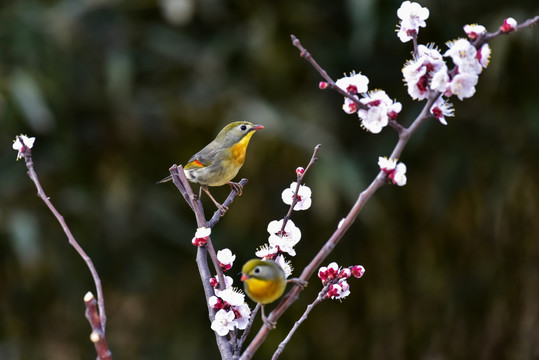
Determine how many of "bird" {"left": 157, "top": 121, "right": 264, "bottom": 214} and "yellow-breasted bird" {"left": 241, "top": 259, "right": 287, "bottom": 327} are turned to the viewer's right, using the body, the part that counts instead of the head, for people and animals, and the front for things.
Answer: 1

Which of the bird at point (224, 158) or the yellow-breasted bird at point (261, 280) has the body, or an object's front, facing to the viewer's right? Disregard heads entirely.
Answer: the bird

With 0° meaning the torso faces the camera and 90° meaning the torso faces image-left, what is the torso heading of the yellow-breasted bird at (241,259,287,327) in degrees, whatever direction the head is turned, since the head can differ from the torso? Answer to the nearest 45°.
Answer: approximately 45°

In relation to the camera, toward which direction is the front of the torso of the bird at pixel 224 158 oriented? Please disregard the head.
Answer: to the viewer's right
